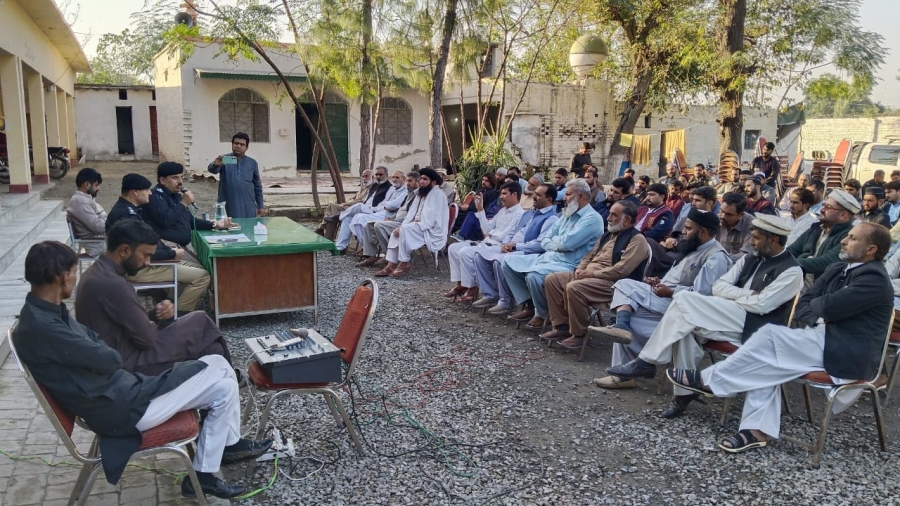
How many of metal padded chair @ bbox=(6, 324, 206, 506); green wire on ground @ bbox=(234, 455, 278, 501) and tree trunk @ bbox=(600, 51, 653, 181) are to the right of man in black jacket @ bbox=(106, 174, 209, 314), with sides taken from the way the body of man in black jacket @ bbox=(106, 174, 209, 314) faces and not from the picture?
2

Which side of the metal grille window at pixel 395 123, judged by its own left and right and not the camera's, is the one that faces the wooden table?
front

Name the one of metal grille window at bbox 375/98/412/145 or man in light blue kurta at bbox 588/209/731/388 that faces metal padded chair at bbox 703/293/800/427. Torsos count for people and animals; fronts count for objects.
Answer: the metal grille window

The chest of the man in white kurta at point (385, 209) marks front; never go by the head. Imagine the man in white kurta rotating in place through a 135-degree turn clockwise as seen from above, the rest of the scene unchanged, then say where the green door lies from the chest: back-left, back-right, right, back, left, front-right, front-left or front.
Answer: front

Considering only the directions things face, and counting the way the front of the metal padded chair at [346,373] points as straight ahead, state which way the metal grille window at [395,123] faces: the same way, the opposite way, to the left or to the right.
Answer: to the left

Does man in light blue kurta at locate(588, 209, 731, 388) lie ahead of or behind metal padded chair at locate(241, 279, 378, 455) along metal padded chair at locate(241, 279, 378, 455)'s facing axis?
behind

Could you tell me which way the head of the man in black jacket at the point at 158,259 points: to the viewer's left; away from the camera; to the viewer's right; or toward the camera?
to the viewer's right

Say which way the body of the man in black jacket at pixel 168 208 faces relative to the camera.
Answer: to the viewer's right

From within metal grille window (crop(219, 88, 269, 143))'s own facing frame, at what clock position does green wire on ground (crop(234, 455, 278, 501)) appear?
The green wire on ground is roughly at 12 o'clock from the metal grille window.

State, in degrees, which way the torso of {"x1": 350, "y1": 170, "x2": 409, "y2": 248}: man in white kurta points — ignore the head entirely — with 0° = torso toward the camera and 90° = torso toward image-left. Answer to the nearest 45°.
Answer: approximately 45°

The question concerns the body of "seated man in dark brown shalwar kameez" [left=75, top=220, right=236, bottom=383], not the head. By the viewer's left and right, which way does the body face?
facing to the right of the viewer

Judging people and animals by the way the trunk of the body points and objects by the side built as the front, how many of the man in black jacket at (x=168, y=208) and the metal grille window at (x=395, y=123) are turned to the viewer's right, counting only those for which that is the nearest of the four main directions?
1

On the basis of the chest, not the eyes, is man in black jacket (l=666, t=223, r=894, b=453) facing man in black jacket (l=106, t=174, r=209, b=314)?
yes

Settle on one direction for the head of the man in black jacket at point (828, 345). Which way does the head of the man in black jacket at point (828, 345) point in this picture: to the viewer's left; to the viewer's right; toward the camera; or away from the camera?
to the viewer's left

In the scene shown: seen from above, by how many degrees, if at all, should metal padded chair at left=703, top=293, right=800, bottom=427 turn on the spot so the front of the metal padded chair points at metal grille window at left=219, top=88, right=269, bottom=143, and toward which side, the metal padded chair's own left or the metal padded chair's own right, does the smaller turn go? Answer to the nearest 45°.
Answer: approximately 45° to the metal padded chair's own right

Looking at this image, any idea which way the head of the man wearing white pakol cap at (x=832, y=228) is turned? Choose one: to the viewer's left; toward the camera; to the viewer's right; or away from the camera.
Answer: to the viewer's left

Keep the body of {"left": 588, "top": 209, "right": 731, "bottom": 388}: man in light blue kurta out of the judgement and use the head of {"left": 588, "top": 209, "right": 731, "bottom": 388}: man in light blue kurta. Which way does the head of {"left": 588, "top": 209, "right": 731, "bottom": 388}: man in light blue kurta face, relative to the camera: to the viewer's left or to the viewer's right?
to the viewer's left

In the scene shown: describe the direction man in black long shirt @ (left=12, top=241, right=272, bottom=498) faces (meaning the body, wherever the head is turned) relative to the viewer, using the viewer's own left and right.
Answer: facing to the right of the viewer

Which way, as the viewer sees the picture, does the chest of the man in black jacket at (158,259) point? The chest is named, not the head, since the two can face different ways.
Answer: to the viewer's right

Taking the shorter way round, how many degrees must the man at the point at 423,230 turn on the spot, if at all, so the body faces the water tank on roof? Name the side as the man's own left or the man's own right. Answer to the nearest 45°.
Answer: approximately 180°
